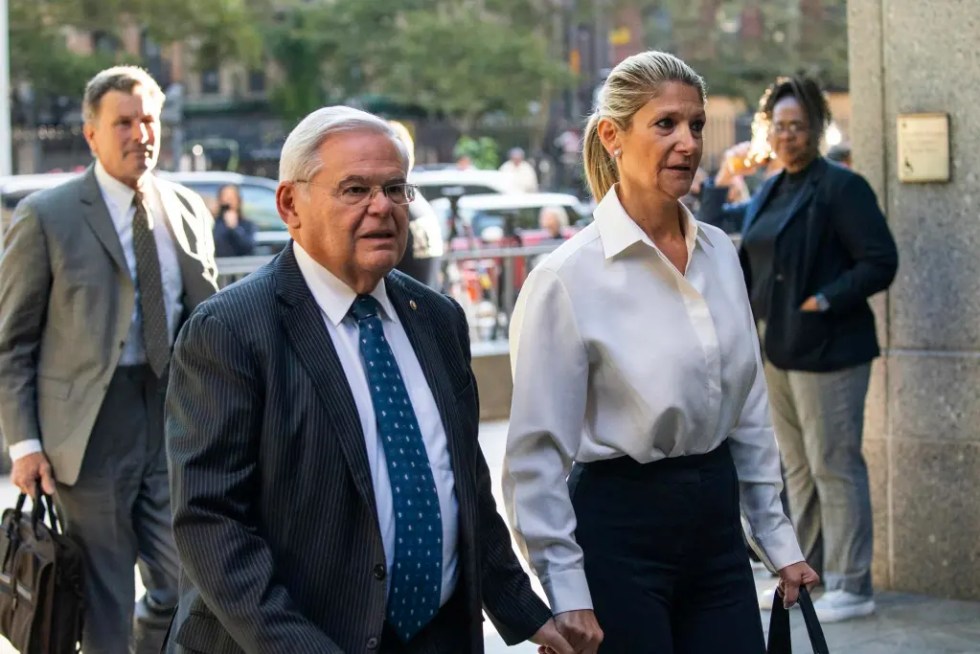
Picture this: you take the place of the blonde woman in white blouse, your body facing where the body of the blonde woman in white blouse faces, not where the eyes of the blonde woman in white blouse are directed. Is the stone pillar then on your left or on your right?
on your left

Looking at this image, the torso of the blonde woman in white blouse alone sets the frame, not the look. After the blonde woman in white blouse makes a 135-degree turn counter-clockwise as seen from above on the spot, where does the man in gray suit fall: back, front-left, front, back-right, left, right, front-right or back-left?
front-left

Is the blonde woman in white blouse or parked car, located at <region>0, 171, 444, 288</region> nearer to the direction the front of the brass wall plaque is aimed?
the blonde woman in white blouse

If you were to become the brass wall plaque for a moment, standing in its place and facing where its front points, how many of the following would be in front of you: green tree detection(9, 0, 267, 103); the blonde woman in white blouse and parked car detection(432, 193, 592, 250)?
1

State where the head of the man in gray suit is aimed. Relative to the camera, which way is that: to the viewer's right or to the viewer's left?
to the viewer's right

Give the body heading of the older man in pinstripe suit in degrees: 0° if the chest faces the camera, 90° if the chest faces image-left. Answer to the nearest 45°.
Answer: approximately 315°

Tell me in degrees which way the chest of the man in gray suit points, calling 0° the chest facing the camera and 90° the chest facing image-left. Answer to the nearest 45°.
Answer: approximately 315°

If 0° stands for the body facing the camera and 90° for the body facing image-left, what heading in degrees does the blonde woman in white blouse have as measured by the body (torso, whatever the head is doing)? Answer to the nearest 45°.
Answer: approximately 315°

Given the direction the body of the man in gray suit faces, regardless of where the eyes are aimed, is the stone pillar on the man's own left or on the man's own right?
on the man's own left

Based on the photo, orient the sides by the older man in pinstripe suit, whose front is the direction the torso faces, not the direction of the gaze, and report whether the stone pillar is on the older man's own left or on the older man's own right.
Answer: on the older man's own left
